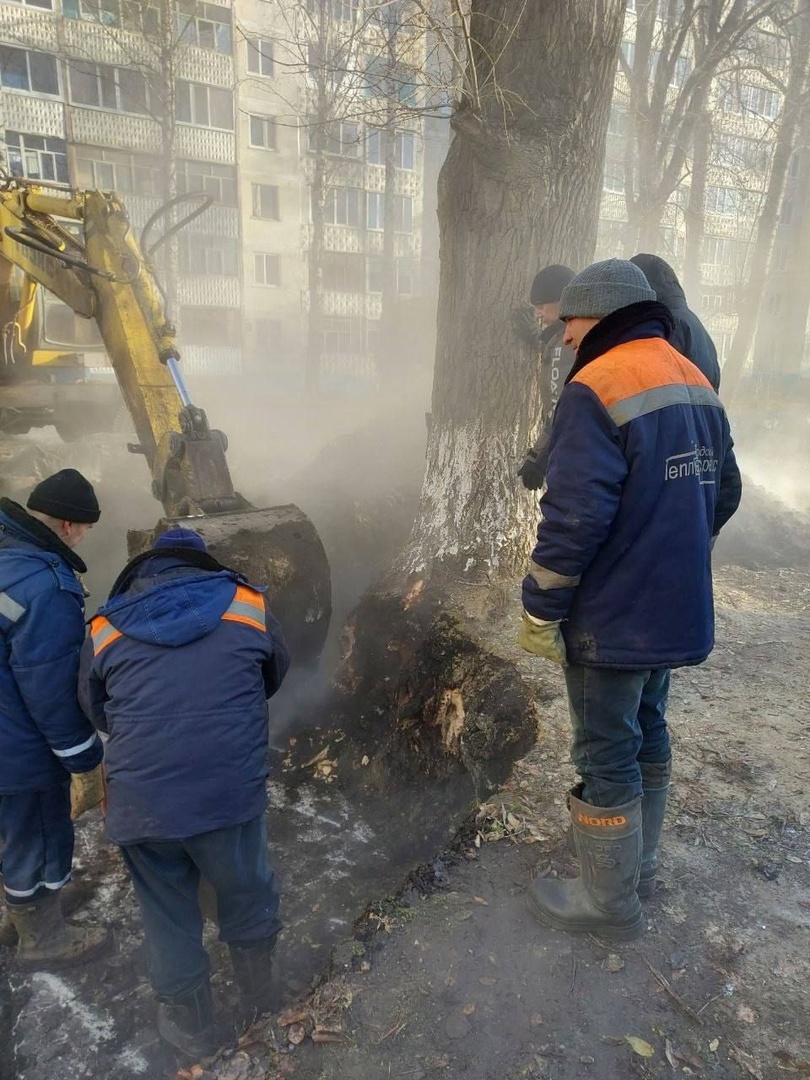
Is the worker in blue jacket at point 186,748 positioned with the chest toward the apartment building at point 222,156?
yes

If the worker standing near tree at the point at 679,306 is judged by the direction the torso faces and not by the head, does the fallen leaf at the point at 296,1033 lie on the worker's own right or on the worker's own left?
on the worker's own left

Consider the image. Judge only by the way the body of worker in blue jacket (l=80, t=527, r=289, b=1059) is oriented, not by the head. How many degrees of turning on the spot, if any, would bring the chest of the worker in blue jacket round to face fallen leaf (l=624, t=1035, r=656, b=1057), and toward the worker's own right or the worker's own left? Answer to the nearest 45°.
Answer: approximately 135° to the worker's own right

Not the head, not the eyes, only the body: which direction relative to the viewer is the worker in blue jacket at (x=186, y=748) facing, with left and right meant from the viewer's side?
facing away from the viewer

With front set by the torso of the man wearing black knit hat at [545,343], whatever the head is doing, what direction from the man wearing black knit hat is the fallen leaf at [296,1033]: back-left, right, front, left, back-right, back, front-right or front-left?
front-left

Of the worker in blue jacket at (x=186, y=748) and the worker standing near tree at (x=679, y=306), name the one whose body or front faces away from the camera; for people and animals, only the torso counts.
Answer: the worker in blue jacket

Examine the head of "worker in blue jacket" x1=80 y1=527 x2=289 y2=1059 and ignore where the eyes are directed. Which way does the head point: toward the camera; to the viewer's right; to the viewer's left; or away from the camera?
away from the camera

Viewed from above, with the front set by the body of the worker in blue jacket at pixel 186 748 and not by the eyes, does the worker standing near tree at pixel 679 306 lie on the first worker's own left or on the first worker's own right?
on the first worker's own right

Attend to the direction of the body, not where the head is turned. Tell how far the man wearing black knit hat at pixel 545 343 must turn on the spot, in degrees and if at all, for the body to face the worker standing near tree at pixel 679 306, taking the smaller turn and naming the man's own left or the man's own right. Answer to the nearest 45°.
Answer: approximately 90° to the man's own left
